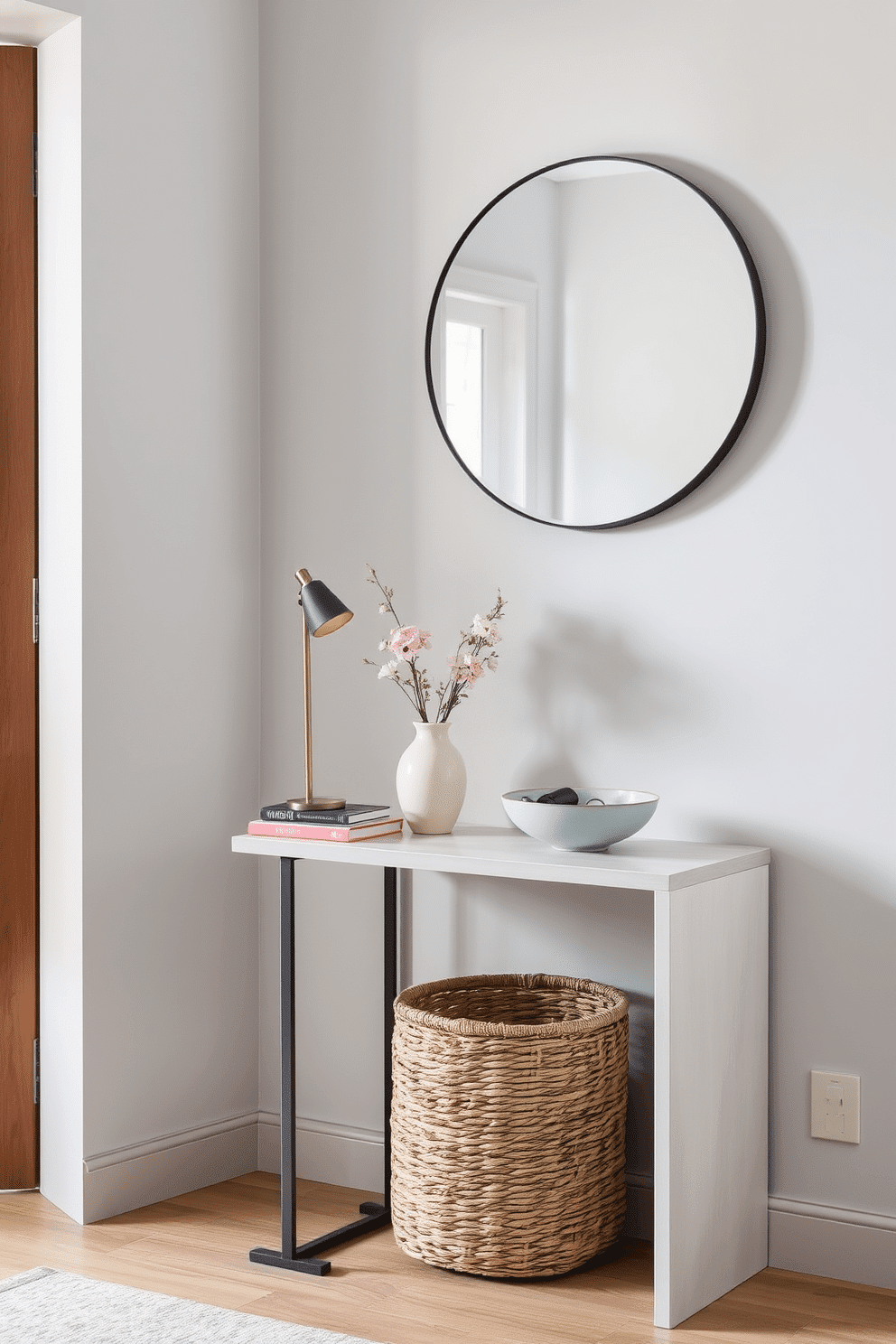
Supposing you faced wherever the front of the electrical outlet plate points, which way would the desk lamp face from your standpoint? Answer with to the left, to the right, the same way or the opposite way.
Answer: to the left

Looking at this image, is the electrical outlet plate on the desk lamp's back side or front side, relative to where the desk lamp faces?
on the front side

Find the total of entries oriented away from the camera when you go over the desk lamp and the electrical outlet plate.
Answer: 0

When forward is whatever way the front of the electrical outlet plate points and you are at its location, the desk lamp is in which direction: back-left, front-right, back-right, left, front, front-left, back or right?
front-right

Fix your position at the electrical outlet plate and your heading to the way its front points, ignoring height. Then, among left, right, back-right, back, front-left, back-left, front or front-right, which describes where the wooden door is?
front-right

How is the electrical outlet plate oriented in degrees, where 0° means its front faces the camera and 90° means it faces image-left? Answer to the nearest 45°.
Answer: approximately 45°
